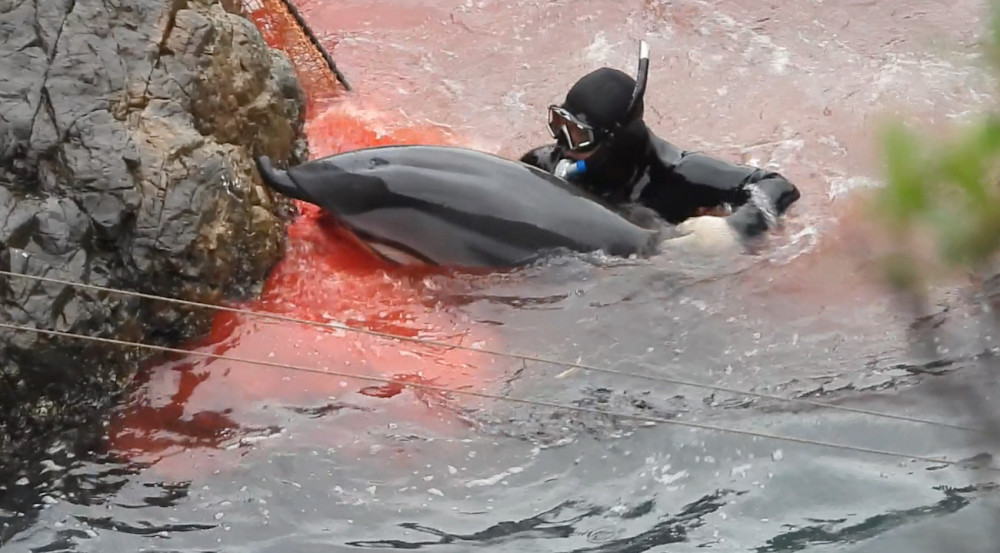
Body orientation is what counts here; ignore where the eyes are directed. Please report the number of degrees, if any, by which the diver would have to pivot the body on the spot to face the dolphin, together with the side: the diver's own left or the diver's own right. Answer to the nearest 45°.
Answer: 0° — they already face it

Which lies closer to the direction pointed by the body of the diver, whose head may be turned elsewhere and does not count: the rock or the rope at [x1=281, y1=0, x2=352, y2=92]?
the rock

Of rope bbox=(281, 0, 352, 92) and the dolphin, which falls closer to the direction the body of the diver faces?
the dolphin

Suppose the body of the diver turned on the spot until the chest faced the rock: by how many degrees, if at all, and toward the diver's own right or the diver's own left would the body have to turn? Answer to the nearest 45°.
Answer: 0° — they already face it

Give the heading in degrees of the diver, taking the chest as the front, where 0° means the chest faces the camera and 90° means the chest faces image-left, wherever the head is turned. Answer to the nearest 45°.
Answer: approximately 45°
